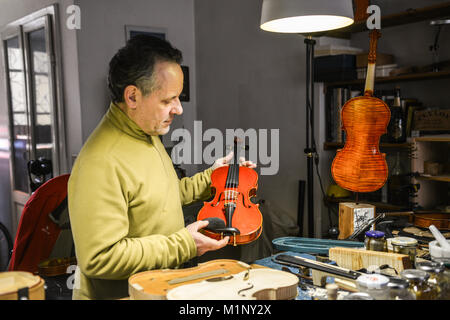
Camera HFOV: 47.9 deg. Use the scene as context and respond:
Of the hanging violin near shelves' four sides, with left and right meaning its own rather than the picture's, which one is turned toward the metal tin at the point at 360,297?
back

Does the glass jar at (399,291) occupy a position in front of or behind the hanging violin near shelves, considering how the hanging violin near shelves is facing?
behind

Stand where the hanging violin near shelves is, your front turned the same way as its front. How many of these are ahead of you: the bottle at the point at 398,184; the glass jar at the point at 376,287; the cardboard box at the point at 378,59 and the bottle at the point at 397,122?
3

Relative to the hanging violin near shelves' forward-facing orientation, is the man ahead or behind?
behind

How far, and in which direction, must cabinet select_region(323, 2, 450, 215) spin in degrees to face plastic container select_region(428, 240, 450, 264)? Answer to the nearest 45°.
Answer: approximately 45° to its left

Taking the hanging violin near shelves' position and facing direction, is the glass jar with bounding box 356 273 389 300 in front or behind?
behind

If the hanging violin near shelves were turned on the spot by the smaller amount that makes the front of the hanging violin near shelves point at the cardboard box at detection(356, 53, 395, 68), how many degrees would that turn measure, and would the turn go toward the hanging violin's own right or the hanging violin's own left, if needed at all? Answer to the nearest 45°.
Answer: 0° — it already faces it

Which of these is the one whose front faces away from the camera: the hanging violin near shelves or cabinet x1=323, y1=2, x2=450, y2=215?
the hanging violin near shelves

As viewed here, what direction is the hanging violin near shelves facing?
away from the camera

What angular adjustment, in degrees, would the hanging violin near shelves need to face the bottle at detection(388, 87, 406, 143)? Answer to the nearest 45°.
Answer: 0° — it already faces it

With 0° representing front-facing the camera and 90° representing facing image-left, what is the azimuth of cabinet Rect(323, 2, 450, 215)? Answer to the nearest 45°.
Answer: approximately 45°
